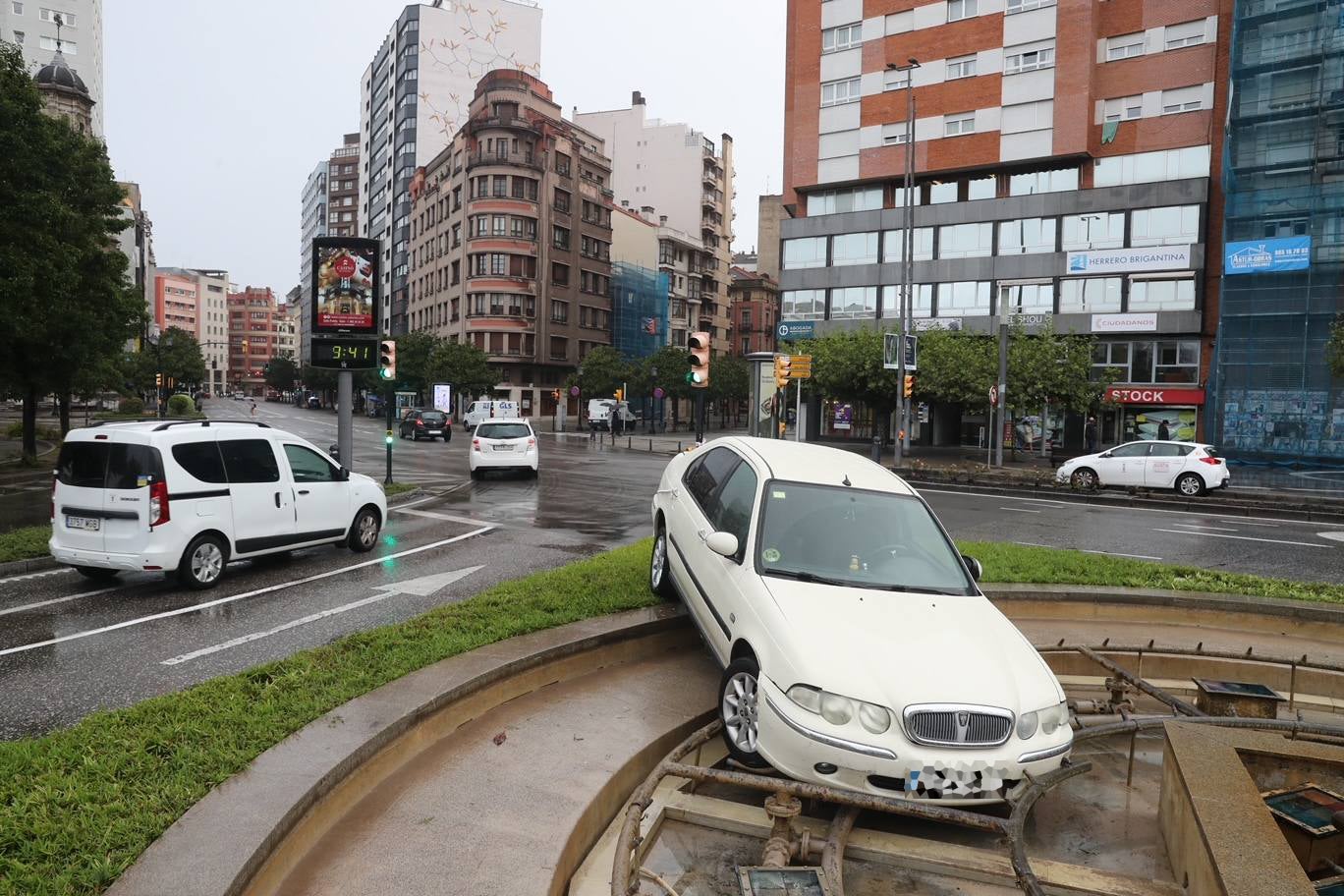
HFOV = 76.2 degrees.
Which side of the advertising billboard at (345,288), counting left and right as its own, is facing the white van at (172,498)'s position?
front

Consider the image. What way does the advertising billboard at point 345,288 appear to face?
toward the camera

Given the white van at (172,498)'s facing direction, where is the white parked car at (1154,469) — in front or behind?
in front

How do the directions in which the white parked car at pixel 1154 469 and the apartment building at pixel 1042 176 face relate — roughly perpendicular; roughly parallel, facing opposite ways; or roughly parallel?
roughly perpendicular

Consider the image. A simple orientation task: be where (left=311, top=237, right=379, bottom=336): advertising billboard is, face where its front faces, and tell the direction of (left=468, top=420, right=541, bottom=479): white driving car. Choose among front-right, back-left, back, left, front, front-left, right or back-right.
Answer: back-left

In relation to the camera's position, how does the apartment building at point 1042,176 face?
facing the viewer

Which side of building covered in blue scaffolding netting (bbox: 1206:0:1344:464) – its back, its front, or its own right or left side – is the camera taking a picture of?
front

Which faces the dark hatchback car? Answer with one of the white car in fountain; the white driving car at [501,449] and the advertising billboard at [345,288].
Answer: the white driving car

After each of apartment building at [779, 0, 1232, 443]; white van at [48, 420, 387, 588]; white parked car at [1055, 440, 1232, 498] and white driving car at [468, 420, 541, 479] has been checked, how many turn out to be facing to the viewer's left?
1

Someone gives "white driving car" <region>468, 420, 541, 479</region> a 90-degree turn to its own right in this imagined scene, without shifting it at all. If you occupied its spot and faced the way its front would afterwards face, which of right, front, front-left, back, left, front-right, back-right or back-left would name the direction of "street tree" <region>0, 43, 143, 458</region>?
back

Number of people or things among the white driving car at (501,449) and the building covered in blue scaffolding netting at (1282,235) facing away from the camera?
1

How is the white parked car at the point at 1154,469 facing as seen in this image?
to the viewer's left

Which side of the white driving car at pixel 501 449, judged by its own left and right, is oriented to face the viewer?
back

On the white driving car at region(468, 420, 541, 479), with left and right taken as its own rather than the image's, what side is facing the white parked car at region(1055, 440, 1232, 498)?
right

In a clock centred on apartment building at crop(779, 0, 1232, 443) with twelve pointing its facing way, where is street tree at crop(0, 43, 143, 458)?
The street tree is roughly at 1 o'clock from the apartment building.

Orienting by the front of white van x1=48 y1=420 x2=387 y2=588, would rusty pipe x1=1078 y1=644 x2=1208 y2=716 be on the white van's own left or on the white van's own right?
on the white van's own right

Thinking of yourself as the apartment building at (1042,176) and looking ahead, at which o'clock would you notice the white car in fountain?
The white car in fountain is roughly at 12 o'clock from the apartment building.
